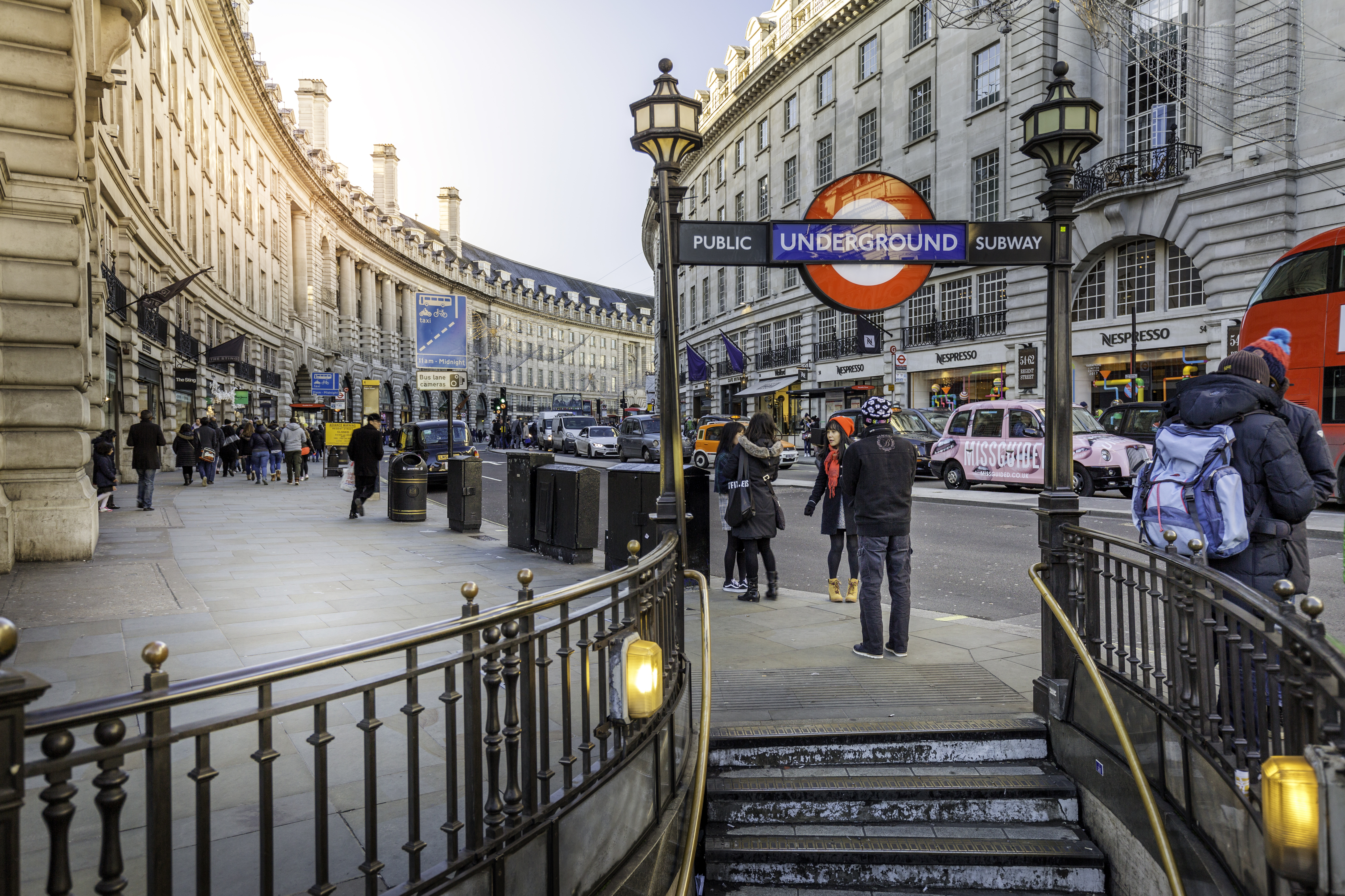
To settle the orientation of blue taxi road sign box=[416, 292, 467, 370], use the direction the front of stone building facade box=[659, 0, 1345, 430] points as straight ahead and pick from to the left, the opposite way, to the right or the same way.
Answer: to the left

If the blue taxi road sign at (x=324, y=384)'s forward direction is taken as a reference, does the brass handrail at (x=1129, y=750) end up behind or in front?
in front

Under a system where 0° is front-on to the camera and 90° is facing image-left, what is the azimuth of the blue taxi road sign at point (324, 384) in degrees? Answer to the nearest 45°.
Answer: approximately 0°

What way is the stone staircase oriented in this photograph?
toward the camera

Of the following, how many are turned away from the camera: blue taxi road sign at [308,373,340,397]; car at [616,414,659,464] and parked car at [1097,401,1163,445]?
0

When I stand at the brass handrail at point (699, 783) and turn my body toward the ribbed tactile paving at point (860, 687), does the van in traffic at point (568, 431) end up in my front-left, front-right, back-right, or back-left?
front-left

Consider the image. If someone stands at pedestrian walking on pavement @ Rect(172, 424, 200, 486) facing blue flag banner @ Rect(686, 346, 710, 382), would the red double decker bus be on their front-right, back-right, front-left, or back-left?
front-right

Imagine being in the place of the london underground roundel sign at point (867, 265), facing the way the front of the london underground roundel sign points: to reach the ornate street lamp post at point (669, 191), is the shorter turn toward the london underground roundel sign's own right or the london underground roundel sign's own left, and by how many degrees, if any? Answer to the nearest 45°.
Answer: approximately 90° to the london underground roundel sign's own right

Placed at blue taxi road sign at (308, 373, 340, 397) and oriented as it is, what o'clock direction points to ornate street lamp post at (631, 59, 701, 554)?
The ornate street lamp post is roughly at 12 o'clock from the blue taxi road sign.

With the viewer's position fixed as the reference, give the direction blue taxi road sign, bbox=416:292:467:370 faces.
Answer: facing the viewer

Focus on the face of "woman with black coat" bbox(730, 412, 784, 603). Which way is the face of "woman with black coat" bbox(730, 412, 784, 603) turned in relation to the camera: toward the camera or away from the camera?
away from the camera

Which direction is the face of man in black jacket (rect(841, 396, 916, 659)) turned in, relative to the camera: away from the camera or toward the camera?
away from the camera
